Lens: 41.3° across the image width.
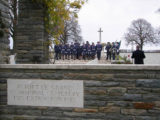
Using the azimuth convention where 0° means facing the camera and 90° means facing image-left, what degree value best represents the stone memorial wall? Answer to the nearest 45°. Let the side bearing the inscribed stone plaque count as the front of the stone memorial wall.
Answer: approximately 0°

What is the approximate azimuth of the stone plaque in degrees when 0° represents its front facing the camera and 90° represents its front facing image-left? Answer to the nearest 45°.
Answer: approximately 0°

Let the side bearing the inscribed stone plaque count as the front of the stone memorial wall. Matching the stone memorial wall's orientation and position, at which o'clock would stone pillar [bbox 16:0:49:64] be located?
The stone pillar is roughly at 5 o'clock from the stone memorial wall.

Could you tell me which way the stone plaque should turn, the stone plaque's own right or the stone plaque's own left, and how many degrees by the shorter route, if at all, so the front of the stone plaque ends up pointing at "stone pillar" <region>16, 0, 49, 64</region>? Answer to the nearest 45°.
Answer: approximately 180°

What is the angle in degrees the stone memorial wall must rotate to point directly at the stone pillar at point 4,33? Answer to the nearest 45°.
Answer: approximately 90° to its right
